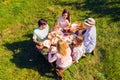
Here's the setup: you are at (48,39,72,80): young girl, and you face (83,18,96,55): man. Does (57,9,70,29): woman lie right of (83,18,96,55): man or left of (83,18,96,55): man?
left

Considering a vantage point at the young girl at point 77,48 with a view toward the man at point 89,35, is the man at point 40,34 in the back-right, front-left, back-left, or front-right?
back-left

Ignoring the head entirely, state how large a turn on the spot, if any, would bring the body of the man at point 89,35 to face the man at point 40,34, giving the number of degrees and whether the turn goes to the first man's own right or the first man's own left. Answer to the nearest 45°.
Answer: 0° — they already face them

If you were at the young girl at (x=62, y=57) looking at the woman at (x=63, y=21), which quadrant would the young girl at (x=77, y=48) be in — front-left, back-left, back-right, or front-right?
front-right

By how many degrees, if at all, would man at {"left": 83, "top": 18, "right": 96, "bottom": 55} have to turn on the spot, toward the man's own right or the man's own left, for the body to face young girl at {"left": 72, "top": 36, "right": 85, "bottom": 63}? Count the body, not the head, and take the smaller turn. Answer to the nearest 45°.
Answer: approximately 45° to the man's own left

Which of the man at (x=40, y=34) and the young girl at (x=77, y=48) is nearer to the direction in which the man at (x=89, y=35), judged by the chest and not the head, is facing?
the man

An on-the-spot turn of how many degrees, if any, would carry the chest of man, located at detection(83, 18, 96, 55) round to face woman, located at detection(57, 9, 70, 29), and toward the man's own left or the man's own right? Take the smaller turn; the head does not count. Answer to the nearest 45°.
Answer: approximately 45° to the man's own right

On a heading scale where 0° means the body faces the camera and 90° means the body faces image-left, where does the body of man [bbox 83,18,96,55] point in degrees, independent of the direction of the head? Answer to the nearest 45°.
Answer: approximately 90°

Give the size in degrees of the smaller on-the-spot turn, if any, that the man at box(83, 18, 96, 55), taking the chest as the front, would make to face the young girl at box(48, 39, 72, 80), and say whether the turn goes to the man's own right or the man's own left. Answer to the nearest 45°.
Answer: approximately 45° to the man's own left
